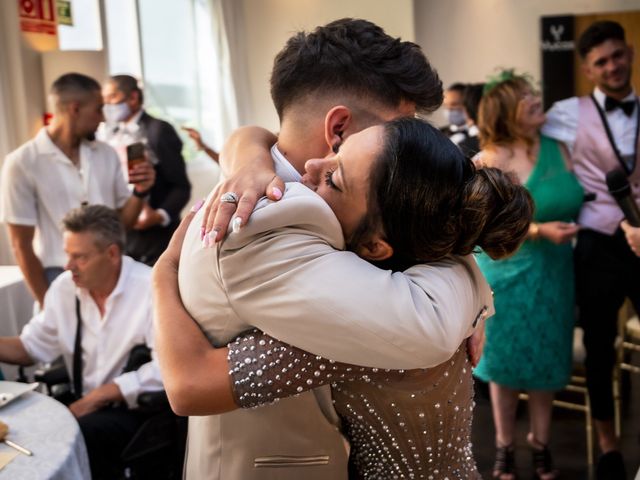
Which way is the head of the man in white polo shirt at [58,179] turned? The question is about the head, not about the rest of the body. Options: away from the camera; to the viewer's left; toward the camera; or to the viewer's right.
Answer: to the viewer's right

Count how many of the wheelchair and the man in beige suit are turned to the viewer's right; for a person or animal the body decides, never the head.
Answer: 1

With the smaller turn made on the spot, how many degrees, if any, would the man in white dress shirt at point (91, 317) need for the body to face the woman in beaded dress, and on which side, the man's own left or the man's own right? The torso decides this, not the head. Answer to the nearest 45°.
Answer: approximately 45° to the man's own left

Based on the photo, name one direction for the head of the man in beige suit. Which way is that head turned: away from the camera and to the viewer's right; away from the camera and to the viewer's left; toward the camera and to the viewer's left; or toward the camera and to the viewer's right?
away from the camera and to the viewer's right

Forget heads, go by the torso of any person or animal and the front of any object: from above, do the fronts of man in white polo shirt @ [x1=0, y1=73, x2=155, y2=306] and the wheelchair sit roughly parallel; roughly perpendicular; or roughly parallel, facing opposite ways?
roughly perpendicular

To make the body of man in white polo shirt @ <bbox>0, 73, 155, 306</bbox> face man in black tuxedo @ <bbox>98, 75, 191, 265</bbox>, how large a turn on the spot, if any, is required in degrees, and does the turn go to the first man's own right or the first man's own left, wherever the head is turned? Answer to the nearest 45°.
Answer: approximately 90° to the first man's own left
